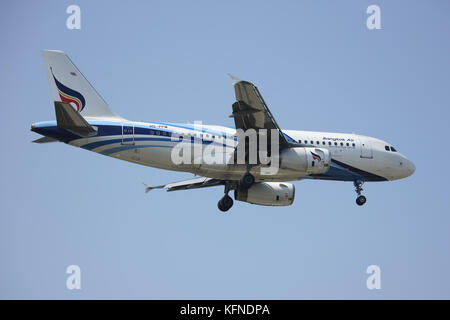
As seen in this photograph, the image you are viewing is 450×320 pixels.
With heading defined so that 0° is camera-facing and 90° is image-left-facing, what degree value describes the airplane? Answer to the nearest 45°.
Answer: approximately 270°
